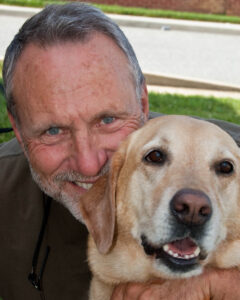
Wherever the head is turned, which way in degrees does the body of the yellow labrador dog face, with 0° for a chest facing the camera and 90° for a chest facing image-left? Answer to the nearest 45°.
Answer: approximately 0°

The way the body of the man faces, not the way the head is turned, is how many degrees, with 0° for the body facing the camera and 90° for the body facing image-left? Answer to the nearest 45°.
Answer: approximately 0°

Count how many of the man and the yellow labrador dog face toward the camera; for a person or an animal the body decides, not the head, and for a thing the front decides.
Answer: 2

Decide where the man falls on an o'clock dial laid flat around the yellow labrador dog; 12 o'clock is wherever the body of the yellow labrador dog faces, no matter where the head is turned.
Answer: The man is roughly at 4 o'clock from the yellow labrador dog.
